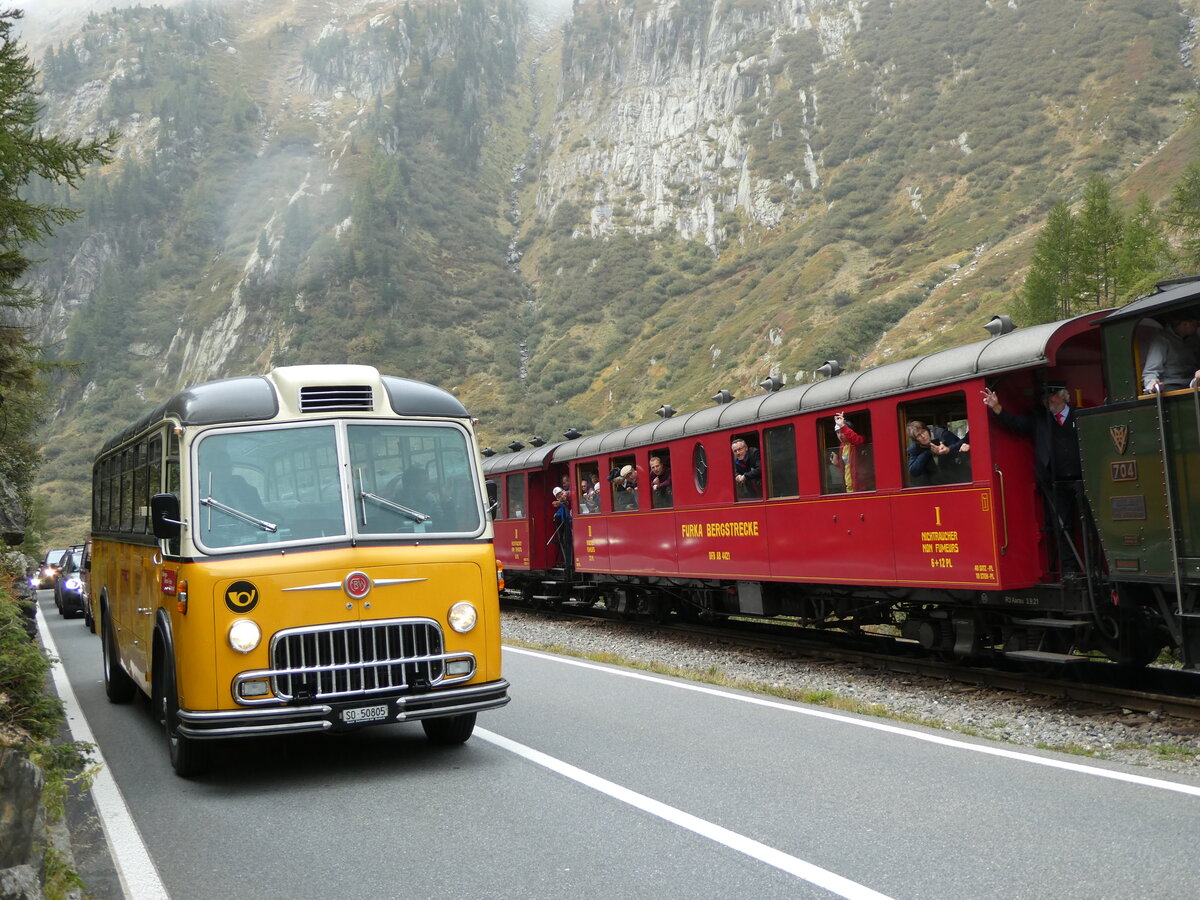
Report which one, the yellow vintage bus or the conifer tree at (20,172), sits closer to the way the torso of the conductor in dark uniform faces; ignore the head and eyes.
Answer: the yellow vintage bus

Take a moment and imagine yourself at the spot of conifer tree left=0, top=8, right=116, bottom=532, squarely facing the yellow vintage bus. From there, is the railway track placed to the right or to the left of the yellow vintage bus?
left

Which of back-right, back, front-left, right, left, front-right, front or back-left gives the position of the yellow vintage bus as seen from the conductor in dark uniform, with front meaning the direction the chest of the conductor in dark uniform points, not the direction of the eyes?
front-right

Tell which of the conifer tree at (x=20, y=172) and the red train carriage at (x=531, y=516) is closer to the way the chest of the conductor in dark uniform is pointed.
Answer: the conifer tree

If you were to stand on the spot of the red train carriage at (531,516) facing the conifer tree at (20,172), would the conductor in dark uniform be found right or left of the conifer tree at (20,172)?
left

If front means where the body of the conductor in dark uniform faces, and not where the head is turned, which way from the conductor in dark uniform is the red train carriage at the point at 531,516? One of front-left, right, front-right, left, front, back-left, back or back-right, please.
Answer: back-right

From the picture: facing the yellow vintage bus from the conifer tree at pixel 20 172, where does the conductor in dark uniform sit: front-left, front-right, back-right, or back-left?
front-left

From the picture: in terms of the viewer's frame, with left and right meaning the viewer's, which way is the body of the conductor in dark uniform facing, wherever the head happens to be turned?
facing the viewer

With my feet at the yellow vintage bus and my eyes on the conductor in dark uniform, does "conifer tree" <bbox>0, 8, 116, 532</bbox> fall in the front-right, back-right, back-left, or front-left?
back-left
